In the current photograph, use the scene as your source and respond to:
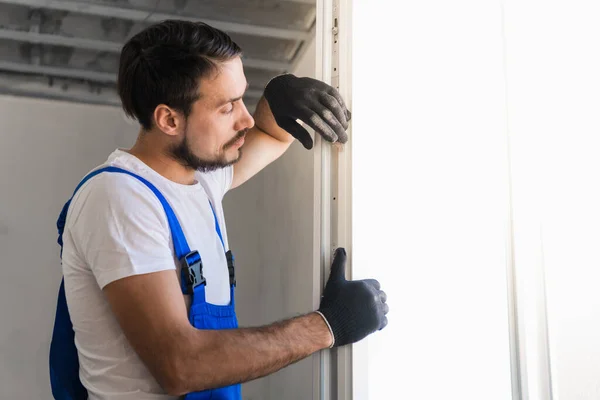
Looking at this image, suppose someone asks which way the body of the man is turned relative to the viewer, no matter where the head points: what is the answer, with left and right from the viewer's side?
facing the viewer and to the right of the viewer

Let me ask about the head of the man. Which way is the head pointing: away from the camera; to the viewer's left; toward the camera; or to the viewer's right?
to the viewer's right
